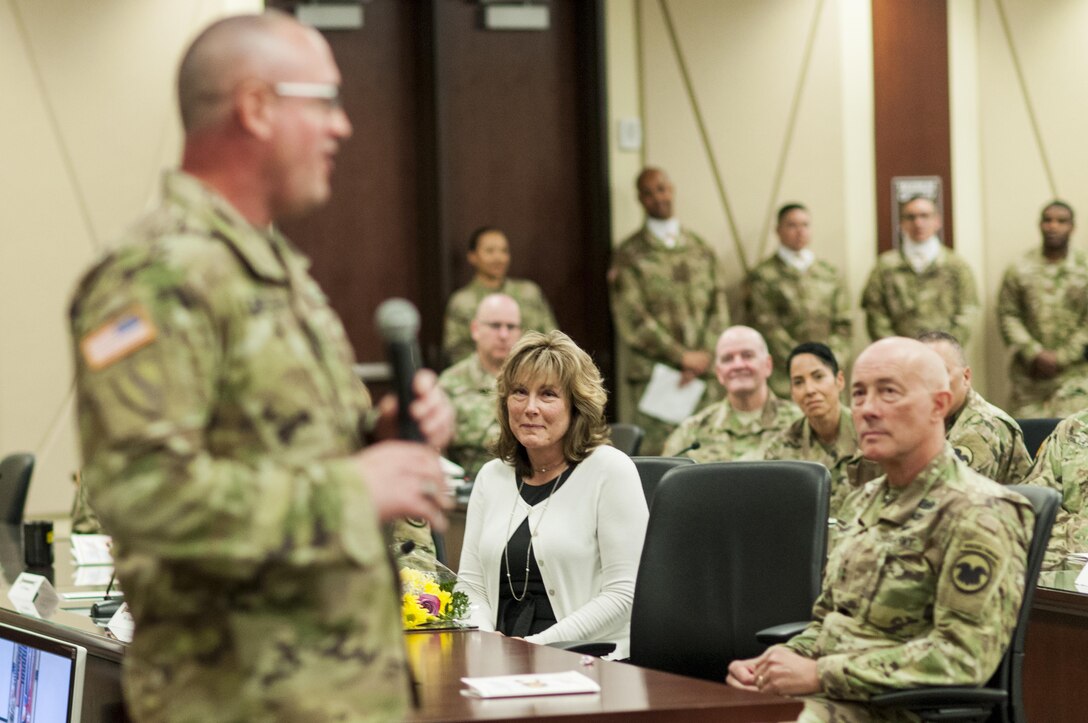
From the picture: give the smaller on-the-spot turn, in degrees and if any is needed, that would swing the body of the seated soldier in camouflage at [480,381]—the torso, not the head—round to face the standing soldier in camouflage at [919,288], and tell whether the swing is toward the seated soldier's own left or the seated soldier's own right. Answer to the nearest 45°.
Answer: approximately 90° to the seated soldier's own left

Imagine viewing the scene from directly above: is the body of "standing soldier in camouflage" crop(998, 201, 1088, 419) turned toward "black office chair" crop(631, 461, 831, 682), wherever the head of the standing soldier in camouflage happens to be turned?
yes

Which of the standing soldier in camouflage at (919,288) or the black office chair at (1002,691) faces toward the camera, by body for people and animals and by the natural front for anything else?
the standing soldier in camouflage

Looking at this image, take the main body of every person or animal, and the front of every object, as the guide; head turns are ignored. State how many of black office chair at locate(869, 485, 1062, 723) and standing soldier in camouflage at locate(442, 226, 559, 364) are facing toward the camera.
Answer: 1

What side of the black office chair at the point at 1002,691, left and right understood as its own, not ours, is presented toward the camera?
left

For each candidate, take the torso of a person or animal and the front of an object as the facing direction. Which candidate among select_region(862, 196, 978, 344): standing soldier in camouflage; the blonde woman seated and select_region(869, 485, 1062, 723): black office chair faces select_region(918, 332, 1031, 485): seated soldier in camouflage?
select_region(862, 196, 978, 344): standing soldier in camouflage

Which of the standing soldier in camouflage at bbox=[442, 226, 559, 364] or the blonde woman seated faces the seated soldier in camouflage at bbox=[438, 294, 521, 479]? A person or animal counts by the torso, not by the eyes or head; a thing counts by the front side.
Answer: the standing soldier in camouflage at bbox=[442, 226, 559, 364]

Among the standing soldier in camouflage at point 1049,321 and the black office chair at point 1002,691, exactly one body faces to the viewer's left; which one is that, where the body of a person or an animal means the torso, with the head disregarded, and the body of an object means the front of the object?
the black office chair

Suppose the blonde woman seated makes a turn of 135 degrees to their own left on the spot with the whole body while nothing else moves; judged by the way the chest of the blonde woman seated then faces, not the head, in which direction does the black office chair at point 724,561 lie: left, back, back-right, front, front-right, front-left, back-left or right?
front-right

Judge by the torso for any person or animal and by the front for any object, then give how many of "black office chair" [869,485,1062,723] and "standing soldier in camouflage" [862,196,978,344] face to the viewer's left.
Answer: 1

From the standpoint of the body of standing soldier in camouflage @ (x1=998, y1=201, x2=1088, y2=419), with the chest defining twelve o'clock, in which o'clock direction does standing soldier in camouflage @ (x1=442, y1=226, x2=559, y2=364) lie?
standing soldier in camouflage @ (x1=442, y1=226, x2=559, y2=364) is roughly at 2 o'clock from standing soldier in camouflage @ (x1=998, y1=201, x2=1088, y2=419).

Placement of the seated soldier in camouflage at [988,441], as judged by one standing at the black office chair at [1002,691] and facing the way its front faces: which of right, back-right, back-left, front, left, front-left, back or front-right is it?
right

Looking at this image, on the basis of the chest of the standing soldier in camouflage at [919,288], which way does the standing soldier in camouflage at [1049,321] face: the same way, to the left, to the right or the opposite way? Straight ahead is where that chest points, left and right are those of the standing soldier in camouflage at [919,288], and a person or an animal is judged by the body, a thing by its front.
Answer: the same way

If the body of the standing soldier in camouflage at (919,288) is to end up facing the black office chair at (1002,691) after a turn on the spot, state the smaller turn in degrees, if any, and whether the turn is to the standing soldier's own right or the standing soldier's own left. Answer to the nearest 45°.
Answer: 0° — they already face it

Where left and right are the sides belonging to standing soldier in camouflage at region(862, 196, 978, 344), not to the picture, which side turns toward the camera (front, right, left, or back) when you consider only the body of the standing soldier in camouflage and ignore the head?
front

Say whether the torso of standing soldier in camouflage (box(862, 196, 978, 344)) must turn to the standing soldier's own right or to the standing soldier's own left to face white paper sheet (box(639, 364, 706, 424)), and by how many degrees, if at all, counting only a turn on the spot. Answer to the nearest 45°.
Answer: approximately 45° to the standing soldier's own right

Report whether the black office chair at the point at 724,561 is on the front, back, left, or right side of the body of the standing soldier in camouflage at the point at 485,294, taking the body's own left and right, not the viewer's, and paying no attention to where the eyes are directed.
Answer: front
